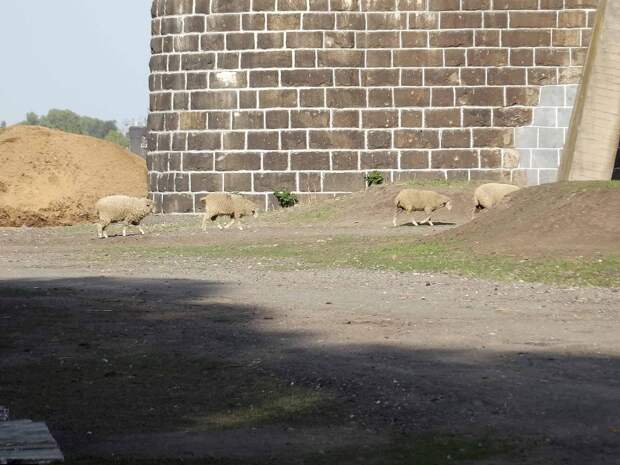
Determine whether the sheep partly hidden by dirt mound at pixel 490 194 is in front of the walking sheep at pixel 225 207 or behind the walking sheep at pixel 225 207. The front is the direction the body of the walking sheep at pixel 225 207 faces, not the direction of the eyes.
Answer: in front

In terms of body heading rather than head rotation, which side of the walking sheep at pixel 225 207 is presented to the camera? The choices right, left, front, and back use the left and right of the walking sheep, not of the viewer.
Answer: right

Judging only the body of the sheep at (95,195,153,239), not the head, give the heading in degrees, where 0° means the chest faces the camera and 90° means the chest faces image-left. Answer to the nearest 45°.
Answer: approximately 270°

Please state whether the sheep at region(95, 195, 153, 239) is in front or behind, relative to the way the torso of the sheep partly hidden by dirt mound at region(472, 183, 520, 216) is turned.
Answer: behind

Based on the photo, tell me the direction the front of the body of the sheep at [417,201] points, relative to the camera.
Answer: to the viewer's right

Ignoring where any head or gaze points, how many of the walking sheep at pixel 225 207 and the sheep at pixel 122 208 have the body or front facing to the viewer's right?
2

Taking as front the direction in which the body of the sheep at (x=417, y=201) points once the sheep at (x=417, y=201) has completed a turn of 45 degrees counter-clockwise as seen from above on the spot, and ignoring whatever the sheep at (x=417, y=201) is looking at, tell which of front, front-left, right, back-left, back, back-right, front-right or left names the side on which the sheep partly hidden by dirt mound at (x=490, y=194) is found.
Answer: front-right

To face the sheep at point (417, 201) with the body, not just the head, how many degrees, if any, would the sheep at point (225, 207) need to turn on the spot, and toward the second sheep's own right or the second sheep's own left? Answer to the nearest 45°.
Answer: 0° — it already faces it

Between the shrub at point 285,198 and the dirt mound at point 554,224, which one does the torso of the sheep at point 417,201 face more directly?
the dirt mound
